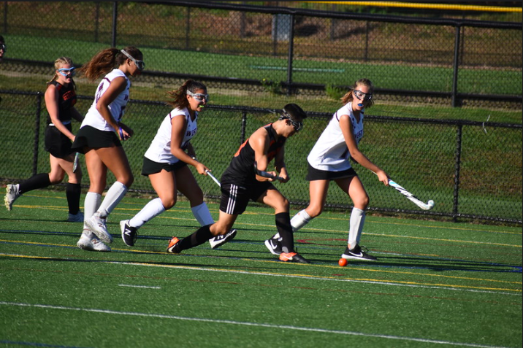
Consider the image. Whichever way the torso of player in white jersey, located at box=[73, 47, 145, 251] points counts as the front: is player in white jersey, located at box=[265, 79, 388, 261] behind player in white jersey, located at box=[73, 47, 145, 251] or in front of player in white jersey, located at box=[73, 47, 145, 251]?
in front

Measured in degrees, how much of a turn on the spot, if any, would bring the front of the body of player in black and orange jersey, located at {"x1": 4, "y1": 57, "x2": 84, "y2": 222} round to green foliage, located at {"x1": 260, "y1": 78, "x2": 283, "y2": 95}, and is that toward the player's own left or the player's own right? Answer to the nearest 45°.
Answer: approximately 90° to the player's own left

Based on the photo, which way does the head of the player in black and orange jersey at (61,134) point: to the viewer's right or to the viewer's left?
to the viewer's right

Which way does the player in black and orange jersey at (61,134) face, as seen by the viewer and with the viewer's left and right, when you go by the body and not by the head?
facing the viewer and to the right of the viewer

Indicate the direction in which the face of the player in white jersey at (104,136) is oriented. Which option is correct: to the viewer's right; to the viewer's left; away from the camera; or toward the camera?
to the viewer's right

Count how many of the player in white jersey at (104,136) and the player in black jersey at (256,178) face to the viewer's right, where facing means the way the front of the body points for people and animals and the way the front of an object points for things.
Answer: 2

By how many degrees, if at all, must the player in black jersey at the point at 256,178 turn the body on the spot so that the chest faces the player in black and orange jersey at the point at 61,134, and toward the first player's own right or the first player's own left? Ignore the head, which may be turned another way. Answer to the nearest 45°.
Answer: approximately 135° to the first player's own left

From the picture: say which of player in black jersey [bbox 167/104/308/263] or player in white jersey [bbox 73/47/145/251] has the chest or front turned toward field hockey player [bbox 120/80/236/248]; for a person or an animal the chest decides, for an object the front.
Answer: the player in white jersey

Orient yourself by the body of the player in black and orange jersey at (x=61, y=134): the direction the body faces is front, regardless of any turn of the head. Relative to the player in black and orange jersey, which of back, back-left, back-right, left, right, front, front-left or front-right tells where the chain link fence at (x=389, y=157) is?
left

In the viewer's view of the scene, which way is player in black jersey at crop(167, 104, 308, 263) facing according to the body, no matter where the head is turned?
to the viewer's right

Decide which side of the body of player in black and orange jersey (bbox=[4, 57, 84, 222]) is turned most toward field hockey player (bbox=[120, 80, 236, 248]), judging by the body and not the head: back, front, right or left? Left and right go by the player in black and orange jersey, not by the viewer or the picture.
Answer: front

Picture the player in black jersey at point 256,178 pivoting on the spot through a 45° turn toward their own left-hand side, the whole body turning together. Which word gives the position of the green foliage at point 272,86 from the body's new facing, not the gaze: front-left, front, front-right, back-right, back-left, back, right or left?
front-left

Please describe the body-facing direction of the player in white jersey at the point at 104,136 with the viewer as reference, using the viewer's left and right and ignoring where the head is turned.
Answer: facing to the right of the viewer

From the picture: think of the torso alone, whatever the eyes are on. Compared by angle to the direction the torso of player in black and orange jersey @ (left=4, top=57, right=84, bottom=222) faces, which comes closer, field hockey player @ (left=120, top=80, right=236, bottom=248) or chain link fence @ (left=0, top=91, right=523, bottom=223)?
the field hockey player

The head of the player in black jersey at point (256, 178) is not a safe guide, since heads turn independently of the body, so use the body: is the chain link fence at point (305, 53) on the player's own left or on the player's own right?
on the player's own left
